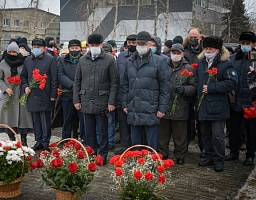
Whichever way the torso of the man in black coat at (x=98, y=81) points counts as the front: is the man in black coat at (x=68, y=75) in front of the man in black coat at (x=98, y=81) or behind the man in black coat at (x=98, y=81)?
behind

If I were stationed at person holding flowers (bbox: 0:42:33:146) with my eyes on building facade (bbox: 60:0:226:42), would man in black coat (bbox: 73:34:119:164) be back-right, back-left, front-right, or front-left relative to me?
back-right

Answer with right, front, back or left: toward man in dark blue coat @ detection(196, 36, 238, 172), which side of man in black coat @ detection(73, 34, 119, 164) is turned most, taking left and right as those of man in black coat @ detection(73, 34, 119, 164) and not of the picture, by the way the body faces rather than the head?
left

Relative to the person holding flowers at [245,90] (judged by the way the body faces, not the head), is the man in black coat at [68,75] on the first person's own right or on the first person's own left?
on the first person's own right

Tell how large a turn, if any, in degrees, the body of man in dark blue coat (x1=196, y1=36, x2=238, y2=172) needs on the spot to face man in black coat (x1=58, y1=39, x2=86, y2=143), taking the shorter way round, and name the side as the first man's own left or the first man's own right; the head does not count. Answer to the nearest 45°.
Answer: approximately 45° to the first man's own right

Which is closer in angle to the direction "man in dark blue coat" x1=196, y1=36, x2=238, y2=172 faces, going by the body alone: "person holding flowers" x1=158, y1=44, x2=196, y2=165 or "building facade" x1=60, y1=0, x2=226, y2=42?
the person holding flowers

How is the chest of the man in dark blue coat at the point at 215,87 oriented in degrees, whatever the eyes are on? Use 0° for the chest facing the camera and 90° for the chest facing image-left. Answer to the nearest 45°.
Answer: approximately 45°

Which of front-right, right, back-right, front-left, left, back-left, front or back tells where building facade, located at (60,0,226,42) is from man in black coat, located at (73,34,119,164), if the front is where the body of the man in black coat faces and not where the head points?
back

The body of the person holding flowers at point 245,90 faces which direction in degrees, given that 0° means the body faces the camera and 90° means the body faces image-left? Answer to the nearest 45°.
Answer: approximately 0°

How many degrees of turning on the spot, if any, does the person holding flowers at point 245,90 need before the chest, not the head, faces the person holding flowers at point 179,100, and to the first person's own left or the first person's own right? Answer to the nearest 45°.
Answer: approximately 90° to the first person's own right

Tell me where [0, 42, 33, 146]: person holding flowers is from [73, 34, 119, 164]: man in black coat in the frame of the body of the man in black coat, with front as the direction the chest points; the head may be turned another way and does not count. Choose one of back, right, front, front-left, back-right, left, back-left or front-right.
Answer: back-right

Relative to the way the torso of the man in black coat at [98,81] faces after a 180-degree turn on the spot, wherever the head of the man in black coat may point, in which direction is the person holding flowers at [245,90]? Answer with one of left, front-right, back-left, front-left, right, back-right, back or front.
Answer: right
